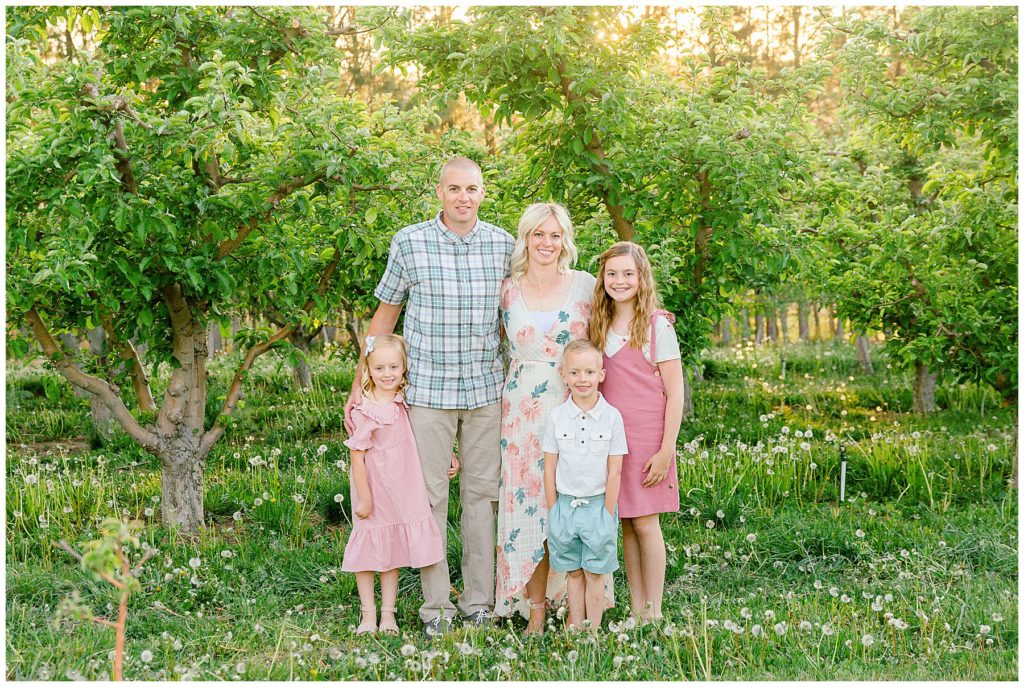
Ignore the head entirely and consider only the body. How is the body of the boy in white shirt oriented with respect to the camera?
toward the camera

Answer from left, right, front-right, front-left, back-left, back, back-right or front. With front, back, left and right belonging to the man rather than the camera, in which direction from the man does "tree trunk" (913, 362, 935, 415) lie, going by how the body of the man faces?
back-left

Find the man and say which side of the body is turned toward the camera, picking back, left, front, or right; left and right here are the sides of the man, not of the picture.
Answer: front

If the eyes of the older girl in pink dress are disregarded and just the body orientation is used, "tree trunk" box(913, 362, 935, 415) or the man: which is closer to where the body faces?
the man

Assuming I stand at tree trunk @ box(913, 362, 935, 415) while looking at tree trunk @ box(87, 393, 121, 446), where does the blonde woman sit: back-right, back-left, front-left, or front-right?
front-left

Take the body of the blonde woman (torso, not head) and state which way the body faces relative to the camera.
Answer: toward the camera

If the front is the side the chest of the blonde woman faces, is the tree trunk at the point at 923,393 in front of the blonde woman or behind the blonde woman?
behind

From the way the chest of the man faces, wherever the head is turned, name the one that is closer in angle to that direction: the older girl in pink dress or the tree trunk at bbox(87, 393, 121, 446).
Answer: the older girl in pink dress
